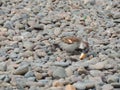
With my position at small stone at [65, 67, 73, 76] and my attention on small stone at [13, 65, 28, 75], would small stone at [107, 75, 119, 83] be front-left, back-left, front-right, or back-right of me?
back-left

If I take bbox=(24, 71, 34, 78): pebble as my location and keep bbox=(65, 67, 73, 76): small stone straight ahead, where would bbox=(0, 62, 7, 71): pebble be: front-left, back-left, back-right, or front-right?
back-left

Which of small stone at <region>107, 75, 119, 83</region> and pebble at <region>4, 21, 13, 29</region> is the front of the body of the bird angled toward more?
the small stone

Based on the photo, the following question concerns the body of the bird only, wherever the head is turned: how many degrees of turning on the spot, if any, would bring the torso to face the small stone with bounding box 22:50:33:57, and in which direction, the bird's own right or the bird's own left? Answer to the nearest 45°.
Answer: approximately 180°

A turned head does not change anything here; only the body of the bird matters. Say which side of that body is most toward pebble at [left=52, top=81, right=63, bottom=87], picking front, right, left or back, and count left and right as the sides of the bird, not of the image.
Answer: right

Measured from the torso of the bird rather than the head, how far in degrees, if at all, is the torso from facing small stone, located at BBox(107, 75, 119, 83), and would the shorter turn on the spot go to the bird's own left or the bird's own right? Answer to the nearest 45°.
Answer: approximately 45° to the bird's own right

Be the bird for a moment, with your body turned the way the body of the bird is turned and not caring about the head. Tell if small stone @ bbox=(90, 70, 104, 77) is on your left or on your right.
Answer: on your right

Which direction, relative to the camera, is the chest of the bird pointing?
to the viewer's right
